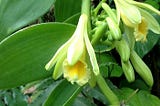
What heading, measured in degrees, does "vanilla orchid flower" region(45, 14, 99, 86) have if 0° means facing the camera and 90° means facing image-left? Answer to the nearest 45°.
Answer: approximately 0°
